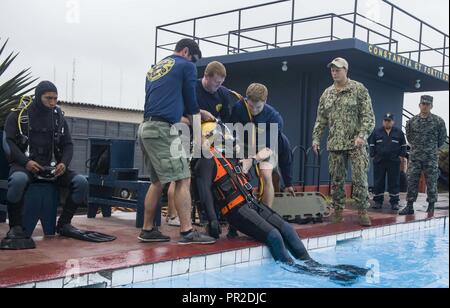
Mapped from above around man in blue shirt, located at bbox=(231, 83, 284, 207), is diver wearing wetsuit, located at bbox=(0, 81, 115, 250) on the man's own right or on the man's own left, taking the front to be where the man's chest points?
on the man's own right

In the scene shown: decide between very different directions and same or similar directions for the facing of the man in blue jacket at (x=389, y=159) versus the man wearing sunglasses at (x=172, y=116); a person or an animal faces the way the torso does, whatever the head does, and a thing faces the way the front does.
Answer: very different directions

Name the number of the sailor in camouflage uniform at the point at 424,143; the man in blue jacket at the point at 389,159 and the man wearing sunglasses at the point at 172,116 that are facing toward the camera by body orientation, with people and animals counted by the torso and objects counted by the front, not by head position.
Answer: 2

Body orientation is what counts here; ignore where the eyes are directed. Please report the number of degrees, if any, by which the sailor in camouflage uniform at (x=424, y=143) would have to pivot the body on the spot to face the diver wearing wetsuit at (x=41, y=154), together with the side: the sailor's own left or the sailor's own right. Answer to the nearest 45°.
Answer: approximately 45° to the sailor's own right

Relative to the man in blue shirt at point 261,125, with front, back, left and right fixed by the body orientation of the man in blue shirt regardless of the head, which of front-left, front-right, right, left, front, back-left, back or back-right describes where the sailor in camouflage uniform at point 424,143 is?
back-left

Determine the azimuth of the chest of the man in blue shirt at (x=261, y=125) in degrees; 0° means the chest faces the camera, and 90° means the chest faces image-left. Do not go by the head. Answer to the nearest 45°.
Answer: approximately 0°

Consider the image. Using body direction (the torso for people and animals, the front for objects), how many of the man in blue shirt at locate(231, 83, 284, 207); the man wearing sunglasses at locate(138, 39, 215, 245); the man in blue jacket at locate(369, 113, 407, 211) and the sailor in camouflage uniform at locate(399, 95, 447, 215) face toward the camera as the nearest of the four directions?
3

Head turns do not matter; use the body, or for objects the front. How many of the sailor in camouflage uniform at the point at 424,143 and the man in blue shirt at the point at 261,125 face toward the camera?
2
